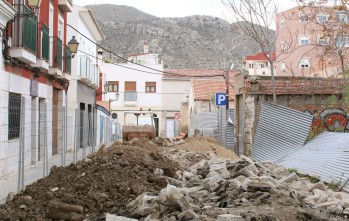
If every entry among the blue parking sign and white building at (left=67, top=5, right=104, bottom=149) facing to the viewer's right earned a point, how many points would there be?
1

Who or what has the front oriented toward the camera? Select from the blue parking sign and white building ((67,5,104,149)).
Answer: the blue parking sign

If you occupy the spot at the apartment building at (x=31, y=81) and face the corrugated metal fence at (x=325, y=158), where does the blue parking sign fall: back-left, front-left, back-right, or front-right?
front-left

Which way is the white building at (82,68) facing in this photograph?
to the viewer's right

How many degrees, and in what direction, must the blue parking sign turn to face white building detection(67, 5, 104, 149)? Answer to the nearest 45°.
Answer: approximately 90° to its right

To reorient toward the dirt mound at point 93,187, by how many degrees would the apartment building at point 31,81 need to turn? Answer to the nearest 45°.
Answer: approximately 45° to its right

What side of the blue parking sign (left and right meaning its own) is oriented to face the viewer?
front

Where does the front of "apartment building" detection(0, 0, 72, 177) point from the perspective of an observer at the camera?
facing the viewer and to the right of the viewer

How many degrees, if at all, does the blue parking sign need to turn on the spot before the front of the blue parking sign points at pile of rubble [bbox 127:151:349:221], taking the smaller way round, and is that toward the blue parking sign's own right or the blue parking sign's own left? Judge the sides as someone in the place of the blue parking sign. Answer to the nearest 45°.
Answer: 0° — it already faces it

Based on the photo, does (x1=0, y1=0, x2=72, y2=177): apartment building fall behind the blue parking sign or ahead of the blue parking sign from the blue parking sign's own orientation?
ahead

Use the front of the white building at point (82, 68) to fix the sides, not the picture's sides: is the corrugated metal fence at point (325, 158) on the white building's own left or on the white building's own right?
on the white building's own right

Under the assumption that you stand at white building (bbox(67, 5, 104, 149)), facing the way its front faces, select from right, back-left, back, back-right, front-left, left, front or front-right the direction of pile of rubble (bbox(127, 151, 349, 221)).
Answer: right

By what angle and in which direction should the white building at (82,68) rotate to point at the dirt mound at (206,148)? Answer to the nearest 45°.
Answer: approximately 45° to its right
